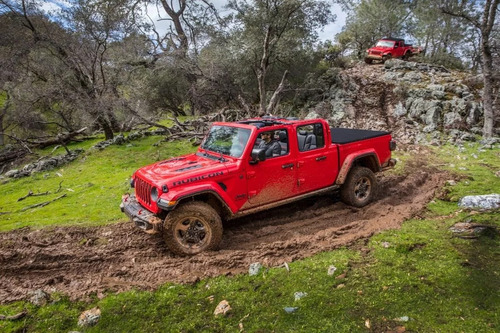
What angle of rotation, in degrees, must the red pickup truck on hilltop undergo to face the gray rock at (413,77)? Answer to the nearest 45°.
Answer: approximately 45° to its left

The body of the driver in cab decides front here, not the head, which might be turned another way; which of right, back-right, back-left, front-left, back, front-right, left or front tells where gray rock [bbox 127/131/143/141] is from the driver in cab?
right

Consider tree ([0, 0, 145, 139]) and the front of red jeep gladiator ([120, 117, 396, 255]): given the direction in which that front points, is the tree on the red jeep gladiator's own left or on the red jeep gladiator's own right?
on the red jeep gladiator's own right

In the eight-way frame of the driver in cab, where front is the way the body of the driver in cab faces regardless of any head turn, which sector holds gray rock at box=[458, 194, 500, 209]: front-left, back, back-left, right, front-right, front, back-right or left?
back-left

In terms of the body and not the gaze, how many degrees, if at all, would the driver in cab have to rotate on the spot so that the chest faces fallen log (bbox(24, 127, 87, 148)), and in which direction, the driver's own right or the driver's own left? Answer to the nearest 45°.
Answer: approximately 90° to the driver's own right

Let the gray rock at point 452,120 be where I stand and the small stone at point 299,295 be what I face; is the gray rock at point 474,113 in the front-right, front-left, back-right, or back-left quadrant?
back-left

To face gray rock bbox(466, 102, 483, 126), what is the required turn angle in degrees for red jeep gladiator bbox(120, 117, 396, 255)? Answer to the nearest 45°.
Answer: approximately 180°

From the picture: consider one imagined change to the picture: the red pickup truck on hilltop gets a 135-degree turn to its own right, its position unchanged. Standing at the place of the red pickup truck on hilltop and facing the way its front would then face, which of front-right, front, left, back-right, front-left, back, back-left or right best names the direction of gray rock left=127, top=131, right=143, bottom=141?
back-left

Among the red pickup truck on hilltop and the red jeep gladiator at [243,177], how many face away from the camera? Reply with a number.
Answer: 0

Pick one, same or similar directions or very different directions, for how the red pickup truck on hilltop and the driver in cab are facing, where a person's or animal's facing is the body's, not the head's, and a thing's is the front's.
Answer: same or similar directions

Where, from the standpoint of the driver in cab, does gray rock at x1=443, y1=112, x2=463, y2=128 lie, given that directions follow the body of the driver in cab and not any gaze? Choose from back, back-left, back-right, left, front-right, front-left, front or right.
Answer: back

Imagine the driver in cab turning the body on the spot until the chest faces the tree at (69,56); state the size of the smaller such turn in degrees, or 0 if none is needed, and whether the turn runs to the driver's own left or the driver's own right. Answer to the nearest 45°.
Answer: approximately 90° to the driver's own right

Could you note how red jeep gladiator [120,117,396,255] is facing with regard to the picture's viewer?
facing the viewer and to the left of the viewer

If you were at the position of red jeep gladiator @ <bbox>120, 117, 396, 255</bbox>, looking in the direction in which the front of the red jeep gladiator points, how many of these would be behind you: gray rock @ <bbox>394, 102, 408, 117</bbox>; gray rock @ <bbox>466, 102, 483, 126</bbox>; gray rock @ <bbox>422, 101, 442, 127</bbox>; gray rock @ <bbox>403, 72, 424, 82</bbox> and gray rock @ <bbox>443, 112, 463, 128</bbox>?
5

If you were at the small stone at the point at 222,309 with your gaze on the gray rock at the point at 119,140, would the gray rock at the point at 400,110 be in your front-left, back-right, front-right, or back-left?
front-right

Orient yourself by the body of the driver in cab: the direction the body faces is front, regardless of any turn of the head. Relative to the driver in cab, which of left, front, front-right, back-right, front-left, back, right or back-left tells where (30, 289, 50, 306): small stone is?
front

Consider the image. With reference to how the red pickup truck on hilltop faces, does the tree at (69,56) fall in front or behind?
in front
